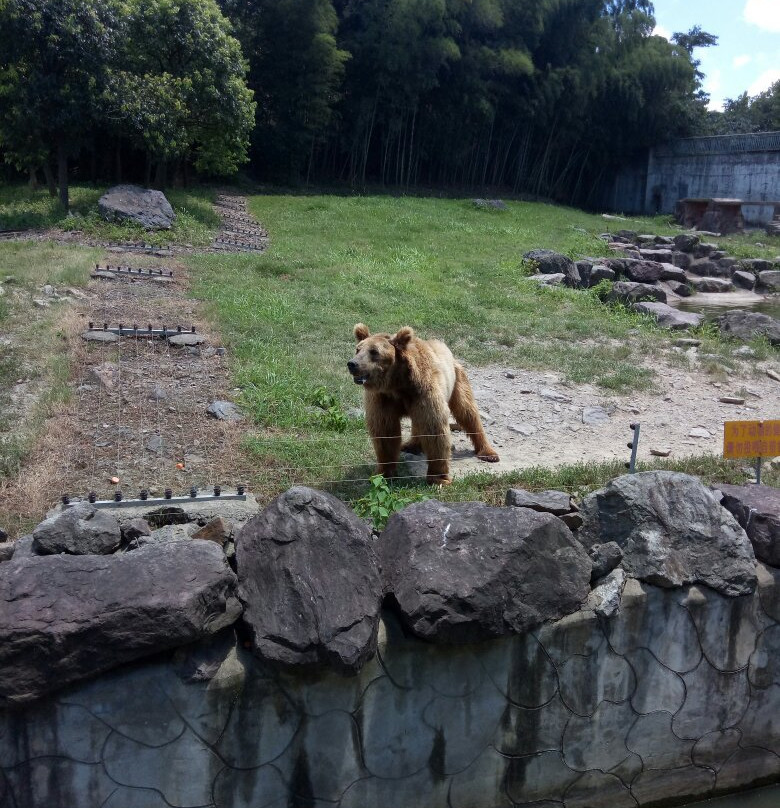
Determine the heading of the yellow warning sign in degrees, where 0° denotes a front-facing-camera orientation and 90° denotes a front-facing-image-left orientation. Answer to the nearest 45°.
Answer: approximately 0°

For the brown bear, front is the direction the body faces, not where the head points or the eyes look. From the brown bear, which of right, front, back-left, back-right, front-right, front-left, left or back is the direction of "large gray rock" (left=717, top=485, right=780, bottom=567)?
left

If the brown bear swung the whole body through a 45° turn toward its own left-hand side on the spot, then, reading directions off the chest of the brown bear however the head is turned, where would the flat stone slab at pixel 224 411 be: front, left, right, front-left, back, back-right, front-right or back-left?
back-right

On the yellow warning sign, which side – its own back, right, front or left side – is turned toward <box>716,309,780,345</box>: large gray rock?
back

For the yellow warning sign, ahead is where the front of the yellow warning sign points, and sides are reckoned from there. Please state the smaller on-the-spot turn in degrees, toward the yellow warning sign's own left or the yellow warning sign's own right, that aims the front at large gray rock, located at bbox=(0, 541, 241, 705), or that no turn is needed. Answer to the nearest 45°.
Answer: approximately 45° to the yellow warning sign's own right

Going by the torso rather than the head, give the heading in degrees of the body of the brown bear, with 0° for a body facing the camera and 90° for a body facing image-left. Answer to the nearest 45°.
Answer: approximately 45°

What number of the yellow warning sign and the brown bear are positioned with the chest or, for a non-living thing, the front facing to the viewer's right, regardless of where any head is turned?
0

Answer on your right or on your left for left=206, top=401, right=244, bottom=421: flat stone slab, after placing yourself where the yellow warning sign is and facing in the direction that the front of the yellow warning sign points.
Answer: on your right

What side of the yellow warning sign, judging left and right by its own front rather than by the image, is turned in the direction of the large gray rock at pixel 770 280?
back

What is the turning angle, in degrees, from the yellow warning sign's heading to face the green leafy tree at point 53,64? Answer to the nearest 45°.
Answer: approximately 135° to its right
